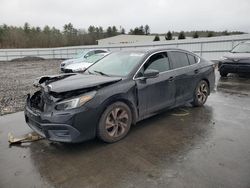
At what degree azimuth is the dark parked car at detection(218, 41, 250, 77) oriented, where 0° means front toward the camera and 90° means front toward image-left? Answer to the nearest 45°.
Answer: approximately 45°

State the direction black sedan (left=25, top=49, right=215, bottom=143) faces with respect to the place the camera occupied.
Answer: facing the viewer and to the left of the viewer

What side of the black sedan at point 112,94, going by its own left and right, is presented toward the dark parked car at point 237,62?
back
